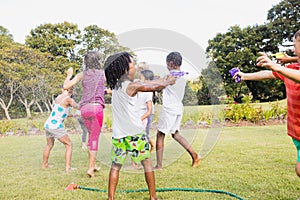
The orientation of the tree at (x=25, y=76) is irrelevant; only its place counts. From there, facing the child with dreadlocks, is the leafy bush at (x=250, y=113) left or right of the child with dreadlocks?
left

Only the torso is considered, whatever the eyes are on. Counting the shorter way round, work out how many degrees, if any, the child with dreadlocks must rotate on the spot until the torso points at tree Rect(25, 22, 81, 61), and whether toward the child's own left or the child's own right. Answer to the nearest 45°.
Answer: approximately 45° to the child's own left

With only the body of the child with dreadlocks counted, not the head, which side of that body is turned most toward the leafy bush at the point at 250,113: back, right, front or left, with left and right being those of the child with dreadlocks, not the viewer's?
front

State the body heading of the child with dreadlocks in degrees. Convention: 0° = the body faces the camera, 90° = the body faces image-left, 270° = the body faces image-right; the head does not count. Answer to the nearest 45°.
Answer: approximately 225°

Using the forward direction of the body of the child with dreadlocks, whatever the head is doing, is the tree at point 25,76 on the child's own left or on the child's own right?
on the child's own left
